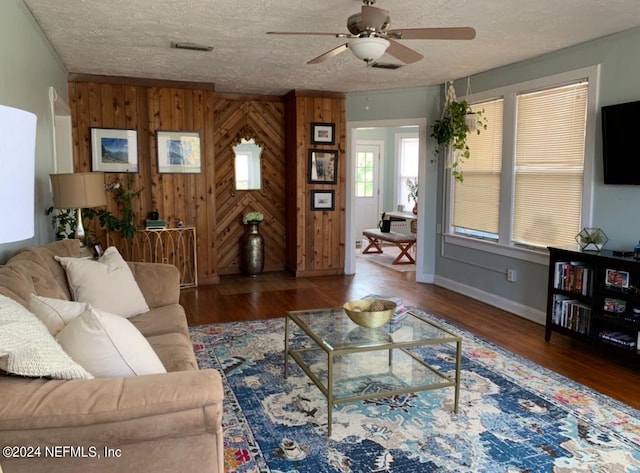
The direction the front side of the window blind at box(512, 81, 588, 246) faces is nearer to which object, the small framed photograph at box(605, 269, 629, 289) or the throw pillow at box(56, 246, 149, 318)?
the throw pillow

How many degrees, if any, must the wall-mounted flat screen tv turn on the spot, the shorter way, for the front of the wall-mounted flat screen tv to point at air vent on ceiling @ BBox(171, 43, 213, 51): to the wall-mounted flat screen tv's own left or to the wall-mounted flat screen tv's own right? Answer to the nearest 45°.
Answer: approximately 45° to the wall-mounted flat screen tv's own right

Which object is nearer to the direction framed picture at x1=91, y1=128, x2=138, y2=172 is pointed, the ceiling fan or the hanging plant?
the ceiling fan

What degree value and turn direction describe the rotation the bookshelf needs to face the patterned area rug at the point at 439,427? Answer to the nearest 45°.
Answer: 0° — it already faces it

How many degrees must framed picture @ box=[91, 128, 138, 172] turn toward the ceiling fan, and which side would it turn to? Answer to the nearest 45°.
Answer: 0° — it already faces it

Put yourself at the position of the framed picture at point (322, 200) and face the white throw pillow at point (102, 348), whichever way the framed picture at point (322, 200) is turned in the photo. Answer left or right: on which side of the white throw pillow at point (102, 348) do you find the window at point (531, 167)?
left

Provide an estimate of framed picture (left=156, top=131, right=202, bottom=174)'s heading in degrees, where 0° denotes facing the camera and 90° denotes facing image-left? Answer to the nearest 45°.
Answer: approximately 0°

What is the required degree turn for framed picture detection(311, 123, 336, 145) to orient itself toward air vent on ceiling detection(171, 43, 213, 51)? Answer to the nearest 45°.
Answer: approximately 45° to its right

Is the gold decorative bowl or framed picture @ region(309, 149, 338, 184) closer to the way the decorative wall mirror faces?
the gold decorative bowl
